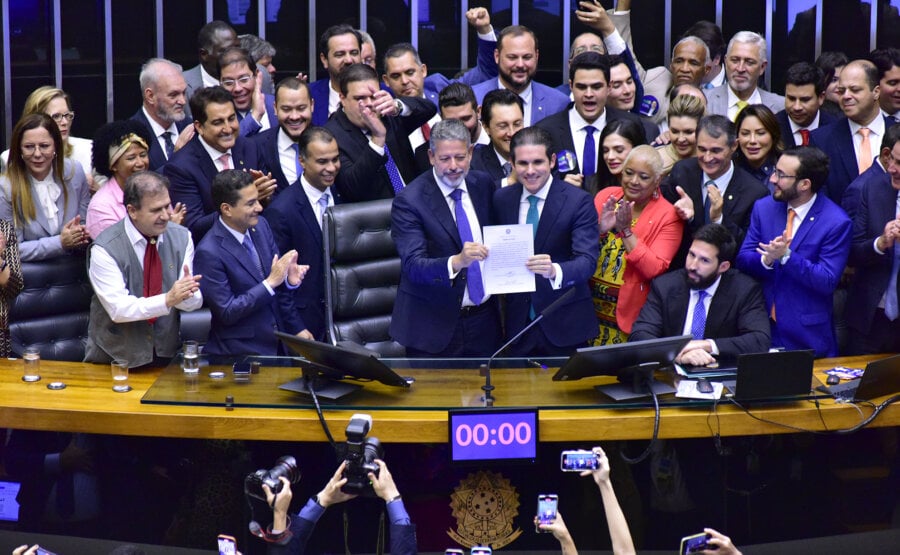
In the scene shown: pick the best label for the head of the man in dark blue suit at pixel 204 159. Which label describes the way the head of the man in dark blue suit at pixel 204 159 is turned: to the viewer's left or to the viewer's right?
to the viewer's right

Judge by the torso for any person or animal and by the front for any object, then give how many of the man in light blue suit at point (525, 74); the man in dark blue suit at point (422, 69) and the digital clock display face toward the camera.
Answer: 3

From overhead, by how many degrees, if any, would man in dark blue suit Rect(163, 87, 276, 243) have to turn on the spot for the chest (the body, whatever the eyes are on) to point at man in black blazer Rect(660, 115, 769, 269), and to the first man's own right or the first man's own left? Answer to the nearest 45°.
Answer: approximately 45° to the first man's own left

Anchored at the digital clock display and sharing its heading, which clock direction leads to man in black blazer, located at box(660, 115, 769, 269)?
The man in black blazer is roughly at 7 o'clock from the digital clock display.

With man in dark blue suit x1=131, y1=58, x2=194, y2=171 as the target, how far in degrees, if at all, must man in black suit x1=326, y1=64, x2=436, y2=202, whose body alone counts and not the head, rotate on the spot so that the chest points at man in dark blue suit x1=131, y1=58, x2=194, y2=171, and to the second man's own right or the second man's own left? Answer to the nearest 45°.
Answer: approximately 135° to the second man's own right

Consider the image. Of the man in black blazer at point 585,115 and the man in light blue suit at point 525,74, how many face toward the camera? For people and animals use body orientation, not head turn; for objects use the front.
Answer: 2

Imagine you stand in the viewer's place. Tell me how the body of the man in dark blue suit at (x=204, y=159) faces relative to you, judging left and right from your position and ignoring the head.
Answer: facing the viewer and to the right of the viewer
